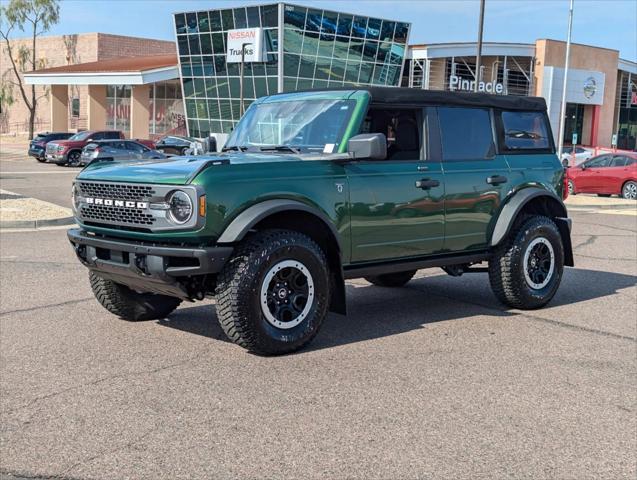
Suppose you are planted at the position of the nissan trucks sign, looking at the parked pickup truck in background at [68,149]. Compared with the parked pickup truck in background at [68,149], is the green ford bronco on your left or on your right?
left

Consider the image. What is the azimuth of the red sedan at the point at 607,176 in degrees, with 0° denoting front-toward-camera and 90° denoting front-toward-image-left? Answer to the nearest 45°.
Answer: approximately 90°

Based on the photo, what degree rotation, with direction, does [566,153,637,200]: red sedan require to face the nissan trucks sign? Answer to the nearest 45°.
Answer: approximately 45° to its right

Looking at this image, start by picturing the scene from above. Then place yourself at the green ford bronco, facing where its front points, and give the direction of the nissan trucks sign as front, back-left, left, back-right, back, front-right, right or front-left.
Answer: back-right

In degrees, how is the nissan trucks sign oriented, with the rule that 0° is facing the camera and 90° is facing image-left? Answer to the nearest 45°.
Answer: approximately 0°

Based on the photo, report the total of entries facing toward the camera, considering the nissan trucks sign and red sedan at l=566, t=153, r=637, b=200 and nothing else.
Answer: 1

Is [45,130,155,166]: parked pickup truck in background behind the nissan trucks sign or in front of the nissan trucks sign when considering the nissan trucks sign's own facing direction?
in front

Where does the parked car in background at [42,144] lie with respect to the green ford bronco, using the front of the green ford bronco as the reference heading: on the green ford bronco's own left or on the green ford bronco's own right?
on the green ford bronco's own right
